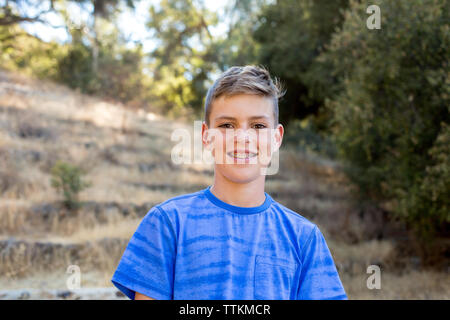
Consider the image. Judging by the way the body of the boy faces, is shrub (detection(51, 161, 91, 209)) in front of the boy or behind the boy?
behind

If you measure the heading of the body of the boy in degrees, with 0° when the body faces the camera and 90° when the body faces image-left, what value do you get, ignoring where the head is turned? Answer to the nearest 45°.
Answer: approximately 0°
